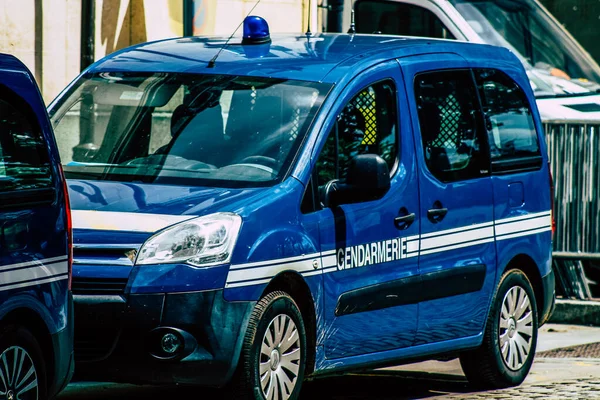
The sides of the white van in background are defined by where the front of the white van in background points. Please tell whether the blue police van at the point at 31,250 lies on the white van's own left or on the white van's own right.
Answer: on the white van's own right

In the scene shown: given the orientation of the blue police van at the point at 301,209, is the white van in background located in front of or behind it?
behind

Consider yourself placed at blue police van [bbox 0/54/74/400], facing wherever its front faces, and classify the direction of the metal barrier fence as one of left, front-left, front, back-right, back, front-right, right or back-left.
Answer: back

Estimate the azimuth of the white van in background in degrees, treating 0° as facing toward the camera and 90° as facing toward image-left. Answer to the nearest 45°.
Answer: approximately 315°

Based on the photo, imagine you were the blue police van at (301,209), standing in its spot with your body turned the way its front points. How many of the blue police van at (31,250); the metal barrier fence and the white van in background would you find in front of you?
1

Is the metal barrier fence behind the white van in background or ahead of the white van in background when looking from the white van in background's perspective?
ahead

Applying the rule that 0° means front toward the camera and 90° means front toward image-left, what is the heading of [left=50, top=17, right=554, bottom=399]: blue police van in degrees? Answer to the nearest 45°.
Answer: approximately 45°

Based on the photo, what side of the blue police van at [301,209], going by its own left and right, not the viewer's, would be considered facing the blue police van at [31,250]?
front

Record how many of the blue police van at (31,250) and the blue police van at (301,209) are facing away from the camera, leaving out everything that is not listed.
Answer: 0

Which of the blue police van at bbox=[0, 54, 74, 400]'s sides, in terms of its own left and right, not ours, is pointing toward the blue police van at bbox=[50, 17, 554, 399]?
back

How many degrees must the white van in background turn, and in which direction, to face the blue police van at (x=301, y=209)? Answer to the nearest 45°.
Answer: approximately 45° to its right

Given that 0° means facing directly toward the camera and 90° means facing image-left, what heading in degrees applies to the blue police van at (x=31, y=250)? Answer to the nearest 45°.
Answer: approximately 45°

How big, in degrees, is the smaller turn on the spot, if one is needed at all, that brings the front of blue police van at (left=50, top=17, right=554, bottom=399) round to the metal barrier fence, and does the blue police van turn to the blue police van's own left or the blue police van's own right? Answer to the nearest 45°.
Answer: approximately 180°
